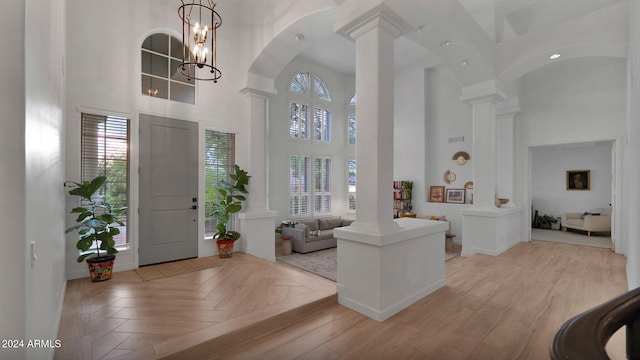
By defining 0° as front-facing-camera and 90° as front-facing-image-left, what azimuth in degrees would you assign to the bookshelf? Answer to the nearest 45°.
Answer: approximately 0°

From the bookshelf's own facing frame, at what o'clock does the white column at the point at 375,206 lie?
The white column is roughly at 12 o'clock from the bookshelf.

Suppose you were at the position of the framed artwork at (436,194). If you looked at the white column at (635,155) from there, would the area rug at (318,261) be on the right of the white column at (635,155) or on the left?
right

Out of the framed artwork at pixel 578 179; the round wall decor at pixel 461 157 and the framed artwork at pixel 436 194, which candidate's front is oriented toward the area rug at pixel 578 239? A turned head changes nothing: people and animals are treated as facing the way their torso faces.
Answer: the framed artwork at pixel 578 179

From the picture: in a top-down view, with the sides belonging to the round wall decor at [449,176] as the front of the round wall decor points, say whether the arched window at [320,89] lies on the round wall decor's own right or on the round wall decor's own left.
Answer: on the round wall decor's own right

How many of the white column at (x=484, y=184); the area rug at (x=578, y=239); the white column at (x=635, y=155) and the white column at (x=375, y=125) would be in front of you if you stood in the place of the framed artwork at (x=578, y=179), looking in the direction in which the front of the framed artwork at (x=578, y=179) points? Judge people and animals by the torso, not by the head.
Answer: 4

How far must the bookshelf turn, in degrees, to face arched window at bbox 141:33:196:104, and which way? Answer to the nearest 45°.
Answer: approximately 45° to its right

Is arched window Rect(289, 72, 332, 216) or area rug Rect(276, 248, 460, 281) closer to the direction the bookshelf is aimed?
the area rug

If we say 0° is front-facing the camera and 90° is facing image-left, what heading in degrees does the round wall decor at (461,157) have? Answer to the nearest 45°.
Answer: approximately 0°

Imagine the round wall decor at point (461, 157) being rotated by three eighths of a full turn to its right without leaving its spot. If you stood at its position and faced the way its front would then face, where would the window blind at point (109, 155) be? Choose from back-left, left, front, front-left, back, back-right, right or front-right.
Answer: left

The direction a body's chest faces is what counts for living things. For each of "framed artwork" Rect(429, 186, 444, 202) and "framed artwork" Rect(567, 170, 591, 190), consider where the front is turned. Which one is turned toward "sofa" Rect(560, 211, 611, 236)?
"framed artwork" Rect(567, 170, 591, 190)

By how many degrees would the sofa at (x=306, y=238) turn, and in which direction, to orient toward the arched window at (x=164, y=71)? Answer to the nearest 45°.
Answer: approximately 90° to its right
